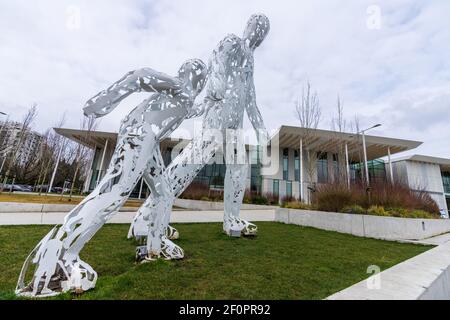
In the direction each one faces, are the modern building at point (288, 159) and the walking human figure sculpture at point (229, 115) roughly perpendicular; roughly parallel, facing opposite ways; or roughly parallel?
roughly perpendicular

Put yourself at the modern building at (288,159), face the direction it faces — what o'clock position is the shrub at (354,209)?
The shrub is roughly at 12 o'clock from the modern building.

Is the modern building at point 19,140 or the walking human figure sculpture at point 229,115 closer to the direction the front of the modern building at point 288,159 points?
the walking human figure sculpture

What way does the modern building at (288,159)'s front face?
toward the camera

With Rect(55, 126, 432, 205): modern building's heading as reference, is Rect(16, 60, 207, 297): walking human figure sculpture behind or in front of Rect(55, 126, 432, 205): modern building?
in front

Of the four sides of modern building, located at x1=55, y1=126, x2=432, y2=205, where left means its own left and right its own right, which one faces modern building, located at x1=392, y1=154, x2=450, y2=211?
left

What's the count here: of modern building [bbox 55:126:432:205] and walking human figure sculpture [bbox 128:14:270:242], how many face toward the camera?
1

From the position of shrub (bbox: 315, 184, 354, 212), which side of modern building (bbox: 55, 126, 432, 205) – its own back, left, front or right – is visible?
front
